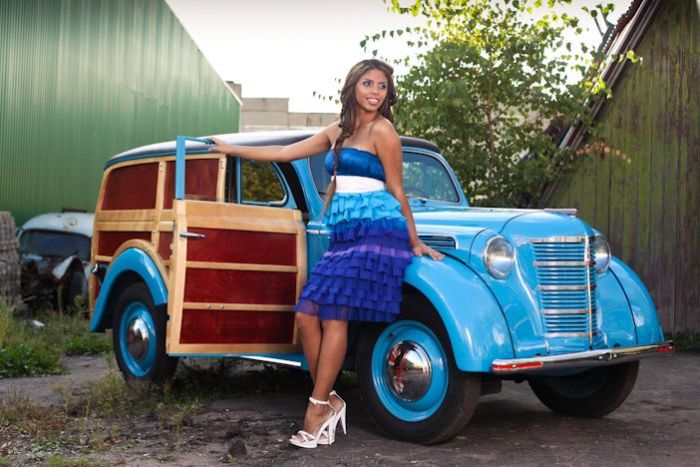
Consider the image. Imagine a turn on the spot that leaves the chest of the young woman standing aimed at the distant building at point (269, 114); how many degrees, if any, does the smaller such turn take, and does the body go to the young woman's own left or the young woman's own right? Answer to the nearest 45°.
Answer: approximately 135° to the young woman's own right

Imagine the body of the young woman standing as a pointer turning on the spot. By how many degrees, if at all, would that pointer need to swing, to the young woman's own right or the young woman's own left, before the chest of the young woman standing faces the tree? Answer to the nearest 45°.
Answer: approximately 135° to the young woman's own right

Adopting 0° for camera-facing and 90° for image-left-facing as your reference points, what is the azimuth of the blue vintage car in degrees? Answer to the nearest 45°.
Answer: approximately 315°

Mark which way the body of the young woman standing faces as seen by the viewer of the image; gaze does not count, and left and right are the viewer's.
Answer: facing the viewer and to the left of the viewer

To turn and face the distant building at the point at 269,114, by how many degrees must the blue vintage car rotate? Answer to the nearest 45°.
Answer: approximately 135° to its left

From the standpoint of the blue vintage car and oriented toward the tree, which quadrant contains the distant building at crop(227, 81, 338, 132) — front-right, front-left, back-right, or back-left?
front-left

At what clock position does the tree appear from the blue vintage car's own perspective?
The tree is roughly at 8 o'clock from the blue vintage car.

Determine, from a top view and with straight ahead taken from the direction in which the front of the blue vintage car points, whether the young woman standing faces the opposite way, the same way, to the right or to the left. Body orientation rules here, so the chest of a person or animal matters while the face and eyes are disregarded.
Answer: to the right
